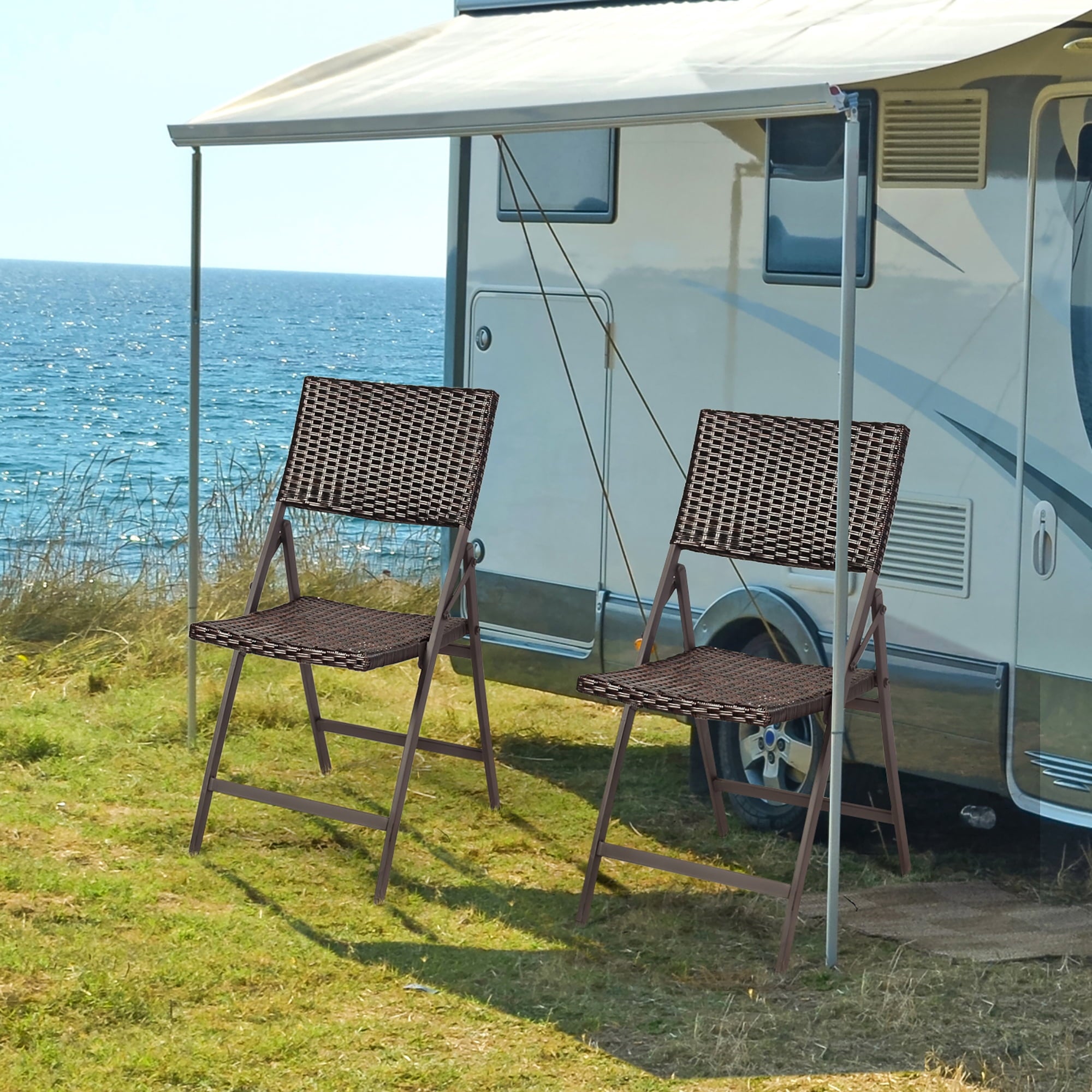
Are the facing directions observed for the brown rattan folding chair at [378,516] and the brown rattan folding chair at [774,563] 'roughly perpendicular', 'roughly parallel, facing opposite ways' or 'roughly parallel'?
roughly parallel

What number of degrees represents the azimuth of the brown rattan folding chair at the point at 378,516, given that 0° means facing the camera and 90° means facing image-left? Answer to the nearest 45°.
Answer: approximately 45°

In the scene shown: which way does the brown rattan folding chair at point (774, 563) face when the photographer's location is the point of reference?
facing the viewer and to the left of the viewer

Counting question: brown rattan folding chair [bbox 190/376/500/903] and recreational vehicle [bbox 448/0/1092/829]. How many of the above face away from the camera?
0

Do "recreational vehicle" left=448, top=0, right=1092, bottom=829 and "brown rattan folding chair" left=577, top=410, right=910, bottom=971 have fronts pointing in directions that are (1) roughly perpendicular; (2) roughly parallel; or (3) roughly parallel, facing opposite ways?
roughly perpendicular

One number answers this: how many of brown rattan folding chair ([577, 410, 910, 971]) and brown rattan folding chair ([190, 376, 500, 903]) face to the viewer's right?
0

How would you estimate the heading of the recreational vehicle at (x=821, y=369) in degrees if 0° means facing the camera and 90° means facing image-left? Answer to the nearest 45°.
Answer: approximately 315°

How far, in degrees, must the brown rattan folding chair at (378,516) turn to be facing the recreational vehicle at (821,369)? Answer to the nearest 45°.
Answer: approximately 135° to its left

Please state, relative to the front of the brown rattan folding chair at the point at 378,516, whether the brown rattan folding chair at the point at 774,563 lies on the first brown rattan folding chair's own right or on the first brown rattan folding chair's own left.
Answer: on the first brown rattan folding chair's own left
